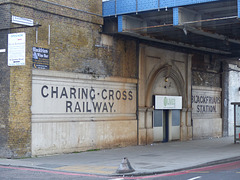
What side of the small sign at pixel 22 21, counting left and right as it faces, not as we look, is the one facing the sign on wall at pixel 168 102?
left

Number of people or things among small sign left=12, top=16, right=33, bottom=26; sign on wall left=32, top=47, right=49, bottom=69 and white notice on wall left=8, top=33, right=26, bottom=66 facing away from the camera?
0

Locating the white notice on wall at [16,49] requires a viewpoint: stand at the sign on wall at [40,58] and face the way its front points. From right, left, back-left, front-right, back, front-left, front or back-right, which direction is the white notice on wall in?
right

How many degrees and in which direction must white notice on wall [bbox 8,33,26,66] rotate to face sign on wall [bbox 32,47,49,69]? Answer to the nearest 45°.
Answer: approximately 135° to its left

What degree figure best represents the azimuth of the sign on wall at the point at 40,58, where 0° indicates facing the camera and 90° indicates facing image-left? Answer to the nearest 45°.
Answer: approximately 315°

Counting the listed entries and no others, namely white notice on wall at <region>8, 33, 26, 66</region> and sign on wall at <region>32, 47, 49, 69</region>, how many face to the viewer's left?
0

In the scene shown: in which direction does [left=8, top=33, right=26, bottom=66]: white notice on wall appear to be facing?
toward the camera

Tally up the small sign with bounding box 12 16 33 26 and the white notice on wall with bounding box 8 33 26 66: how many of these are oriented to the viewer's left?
0
